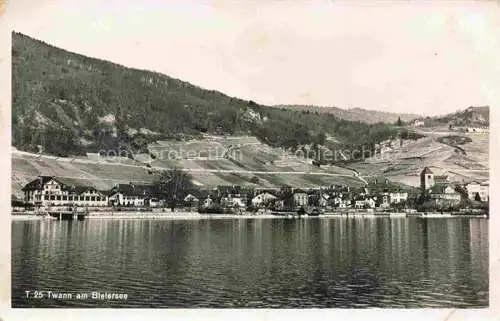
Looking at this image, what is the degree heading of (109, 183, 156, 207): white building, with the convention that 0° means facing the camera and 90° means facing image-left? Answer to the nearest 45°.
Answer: approximately 0°

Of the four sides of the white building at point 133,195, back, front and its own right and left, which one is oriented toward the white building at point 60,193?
right

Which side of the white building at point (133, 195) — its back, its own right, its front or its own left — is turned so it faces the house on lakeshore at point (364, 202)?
left

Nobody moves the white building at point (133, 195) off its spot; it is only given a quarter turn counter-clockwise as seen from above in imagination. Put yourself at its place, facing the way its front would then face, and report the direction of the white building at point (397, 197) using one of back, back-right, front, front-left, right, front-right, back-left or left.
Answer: front

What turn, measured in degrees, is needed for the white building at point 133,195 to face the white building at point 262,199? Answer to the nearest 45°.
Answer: approximately 90° to its left

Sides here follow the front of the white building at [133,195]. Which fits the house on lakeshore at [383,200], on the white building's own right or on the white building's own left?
on the white building's own left
